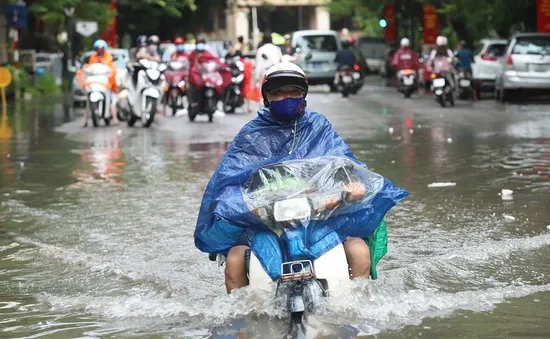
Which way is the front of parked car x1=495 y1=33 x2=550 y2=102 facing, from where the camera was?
facing away from the viewer

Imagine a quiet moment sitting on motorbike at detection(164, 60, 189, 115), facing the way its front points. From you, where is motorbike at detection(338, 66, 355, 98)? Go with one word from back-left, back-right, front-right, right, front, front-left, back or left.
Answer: back-left

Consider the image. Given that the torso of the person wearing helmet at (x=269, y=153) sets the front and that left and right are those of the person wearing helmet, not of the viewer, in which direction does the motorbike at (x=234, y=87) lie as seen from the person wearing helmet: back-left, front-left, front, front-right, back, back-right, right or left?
back
